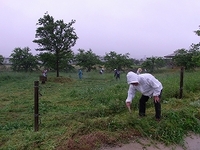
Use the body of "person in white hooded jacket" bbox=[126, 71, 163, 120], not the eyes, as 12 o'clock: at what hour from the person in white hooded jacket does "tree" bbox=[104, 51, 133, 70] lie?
The tree is roughly at 4 o'clock from the person in white hooded jacket.

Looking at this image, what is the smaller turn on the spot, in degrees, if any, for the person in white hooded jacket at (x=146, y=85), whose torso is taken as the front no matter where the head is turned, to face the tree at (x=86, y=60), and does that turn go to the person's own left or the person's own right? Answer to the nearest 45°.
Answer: approximately 135° to the person's own right

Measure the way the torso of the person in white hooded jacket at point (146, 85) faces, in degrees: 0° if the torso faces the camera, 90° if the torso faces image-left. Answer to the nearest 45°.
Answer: approximately 45°

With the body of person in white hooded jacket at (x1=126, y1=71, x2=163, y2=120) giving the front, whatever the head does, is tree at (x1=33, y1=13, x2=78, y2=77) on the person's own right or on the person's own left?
on the person's own right

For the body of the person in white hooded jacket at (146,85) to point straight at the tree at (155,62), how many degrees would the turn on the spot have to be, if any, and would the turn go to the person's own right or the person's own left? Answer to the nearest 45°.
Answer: approximately 135° to the person's own right

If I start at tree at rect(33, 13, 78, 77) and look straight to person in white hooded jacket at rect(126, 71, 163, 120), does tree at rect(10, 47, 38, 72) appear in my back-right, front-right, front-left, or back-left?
back-right

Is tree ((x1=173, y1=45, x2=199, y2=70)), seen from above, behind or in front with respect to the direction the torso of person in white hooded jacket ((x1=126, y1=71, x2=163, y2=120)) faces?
behind

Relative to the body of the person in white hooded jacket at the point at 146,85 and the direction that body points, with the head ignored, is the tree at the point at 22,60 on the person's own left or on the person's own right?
on the person's own right
